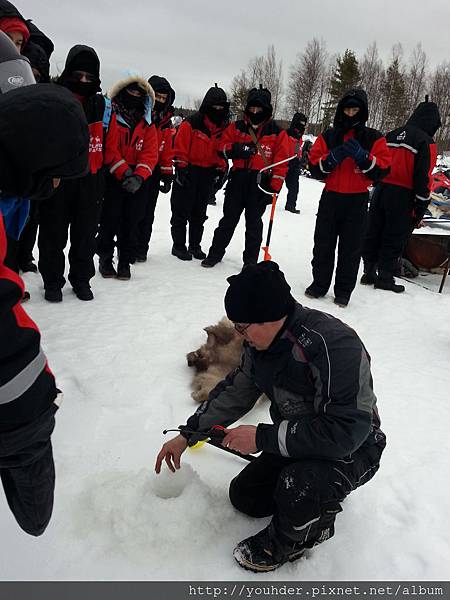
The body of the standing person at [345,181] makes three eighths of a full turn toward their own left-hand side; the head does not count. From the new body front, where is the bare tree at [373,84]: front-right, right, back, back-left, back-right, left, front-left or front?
front-left

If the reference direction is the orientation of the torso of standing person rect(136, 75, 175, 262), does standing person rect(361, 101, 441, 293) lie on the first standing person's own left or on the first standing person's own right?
on the first standing person's own left

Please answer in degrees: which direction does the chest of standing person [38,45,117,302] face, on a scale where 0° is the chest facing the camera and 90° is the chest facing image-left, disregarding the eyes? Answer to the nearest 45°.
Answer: approximately 0°

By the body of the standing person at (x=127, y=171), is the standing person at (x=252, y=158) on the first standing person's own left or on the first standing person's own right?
on the first standing person's own left

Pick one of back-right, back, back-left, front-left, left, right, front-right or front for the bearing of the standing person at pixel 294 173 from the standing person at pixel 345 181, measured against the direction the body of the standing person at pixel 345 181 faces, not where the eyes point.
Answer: back

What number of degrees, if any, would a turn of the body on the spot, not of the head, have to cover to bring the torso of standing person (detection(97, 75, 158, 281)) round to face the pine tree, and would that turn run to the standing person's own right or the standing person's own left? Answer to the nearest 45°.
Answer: approximately 135° to the standing person's own left

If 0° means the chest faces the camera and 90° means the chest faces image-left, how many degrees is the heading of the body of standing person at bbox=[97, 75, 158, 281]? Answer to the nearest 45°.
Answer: approximately 0°
